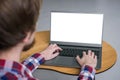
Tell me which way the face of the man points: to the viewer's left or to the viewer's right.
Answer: to the viewer's right

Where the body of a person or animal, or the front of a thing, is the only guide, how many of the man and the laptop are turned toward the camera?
1

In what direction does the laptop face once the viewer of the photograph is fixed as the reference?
facing the viewer

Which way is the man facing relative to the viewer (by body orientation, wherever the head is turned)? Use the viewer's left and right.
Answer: facing away from the viewer and to the right of the viewer

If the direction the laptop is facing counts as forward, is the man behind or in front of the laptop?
in front
